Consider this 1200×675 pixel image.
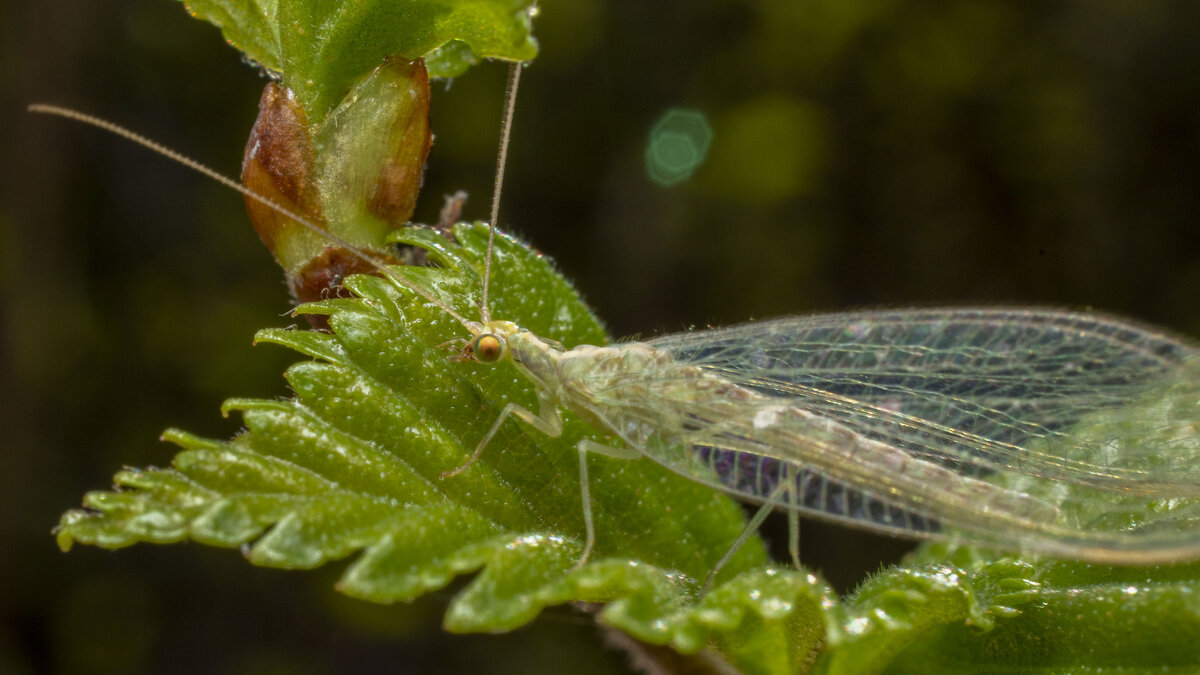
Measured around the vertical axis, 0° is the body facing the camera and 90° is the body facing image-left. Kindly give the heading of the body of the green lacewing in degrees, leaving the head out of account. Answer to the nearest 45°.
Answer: approximately 90°
